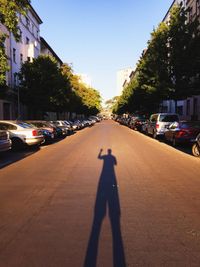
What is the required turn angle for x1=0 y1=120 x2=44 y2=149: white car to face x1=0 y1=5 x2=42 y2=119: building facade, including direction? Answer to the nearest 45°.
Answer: approximately 45° to its right

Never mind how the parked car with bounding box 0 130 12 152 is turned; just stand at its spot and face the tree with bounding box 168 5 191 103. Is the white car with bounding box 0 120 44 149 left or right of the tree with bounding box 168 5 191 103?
left

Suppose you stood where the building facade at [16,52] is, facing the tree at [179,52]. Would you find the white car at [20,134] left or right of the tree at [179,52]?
right

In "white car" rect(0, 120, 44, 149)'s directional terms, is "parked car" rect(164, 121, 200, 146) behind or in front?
behind

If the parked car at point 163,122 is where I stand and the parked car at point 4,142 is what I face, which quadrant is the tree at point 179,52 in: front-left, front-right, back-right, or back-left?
back-right

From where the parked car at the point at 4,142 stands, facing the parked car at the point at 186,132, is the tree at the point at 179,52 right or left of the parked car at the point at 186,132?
left
